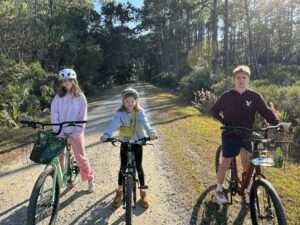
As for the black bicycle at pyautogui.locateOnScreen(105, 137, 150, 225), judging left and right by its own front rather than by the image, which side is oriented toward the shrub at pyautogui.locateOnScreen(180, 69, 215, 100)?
back

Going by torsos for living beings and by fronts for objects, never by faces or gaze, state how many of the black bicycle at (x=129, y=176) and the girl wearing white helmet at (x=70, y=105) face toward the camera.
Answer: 2

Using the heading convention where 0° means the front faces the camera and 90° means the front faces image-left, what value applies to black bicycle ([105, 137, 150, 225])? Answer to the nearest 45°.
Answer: approximately 0°

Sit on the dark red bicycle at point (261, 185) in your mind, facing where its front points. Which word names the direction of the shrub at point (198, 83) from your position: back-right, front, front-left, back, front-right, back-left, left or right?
back-left

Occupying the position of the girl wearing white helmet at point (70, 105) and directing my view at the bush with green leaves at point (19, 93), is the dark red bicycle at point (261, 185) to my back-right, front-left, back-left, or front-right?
back-right

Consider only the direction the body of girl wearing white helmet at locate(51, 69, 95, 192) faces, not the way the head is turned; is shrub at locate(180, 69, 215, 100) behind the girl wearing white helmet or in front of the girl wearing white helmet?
behind

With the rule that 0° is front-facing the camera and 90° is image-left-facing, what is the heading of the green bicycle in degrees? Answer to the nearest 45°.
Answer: approximately 45°

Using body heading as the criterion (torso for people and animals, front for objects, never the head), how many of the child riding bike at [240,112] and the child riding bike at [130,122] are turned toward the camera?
2

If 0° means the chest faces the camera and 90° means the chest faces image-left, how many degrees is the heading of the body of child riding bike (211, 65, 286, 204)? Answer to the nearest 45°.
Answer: approximately 0°

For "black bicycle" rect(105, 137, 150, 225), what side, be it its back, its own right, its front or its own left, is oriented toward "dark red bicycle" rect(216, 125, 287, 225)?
left
